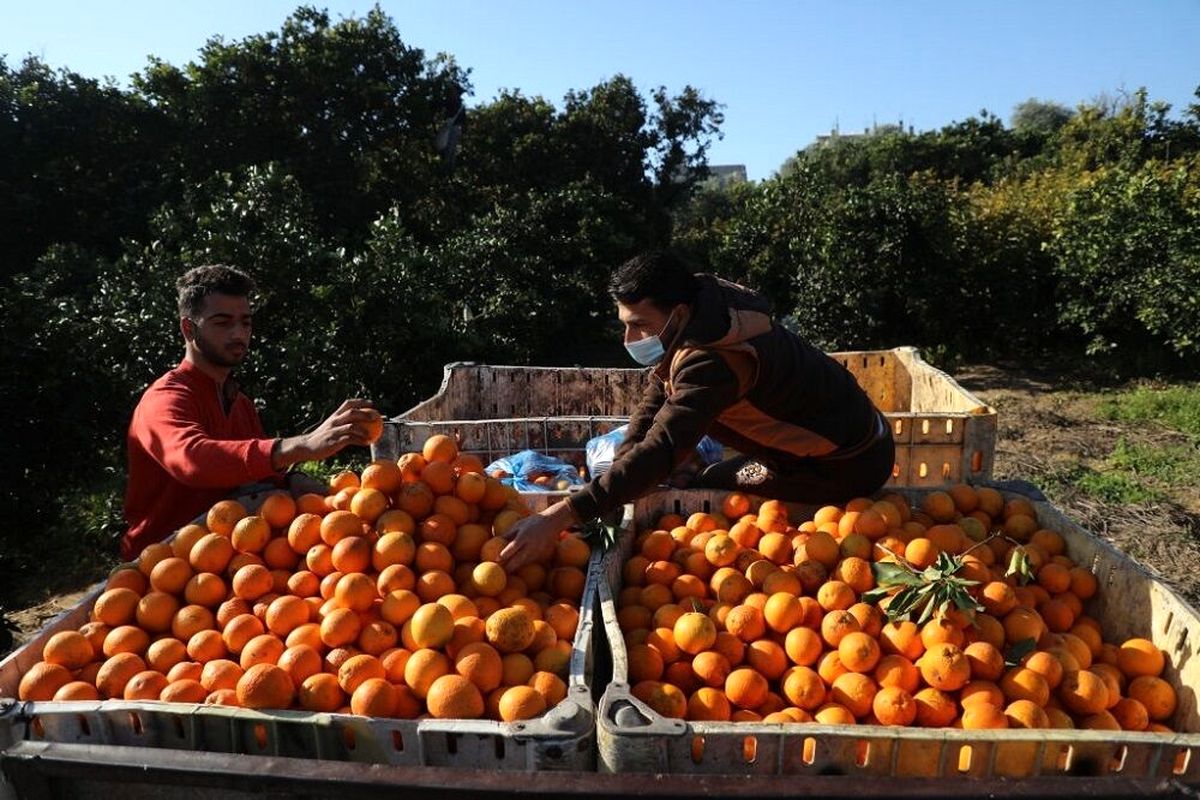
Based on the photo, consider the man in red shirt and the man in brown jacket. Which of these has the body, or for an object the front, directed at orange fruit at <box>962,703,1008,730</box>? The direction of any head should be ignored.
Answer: the man in red shirt

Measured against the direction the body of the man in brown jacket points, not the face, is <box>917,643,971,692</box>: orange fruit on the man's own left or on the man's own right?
on the man's own left

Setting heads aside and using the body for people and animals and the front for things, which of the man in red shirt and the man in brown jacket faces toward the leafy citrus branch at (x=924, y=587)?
the man in red shirt

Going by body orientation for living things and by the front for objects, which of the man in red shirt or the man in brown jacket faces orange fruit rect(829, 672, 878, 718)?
the man in red shirt

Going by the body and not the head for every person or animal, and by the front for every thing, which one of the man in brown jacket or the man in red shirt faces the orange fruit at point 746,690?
the man in red shirt

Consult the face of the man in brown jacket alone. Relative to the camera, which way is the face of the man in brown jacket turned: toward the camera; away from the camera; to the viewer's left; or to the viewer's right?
to the viewer's left

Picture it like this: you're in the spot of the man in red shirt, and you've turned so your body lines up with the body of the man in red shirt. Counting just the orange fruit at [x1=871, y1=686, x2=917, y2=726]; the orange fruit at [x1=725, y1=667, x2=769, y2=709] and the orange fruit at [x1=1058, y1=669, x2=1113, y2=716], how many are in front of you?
3

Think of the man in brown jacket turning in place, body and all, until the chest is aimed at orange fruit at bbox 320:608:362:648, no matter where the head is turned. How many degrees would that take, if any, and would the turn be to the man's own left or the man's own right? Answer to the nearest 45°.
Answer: approximately 45° to the man's own left

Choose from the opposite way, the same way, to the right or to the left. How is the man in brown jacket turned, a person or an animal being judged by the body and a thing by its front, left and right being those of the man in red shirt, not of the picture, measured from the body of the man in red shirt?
the opposite way

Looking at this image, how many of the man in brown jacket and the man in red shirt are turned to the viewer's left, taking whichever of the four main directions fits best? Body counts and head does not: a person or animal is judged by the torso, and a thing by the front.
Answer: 1

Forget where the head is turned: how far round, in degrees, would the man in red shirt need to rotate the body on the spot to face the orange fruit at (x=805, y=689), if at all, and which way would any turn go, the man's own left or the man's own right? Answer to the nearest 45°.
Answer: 0° — they already face it

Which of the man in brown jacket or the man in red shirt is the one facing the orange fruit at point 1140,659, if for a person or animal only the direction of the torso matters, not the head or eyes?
the man in red shirt

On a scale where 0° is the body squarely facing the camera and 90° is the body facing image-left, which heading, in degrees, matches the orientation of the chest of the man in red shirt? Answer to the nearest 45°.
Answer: approximately 315°

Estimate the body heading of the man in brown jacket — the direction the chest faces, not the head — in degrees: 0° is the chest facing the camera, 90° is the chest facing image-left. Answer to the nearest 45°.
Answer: approximately 90°
